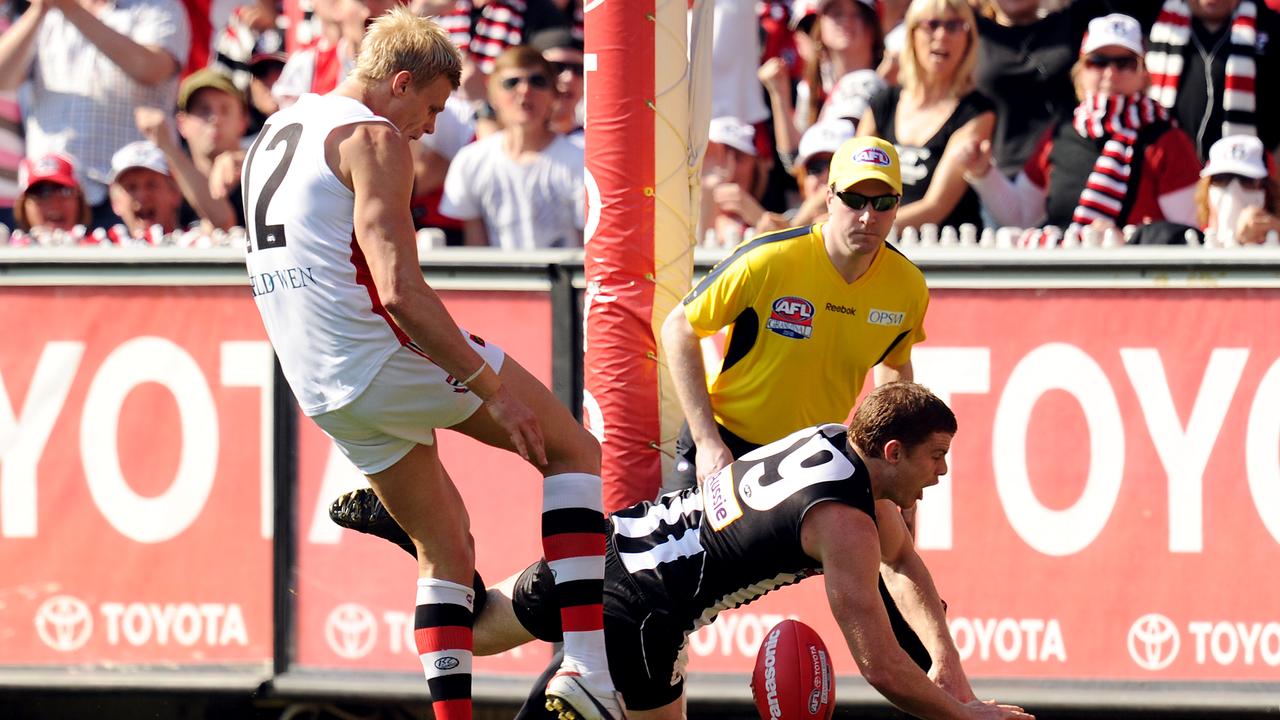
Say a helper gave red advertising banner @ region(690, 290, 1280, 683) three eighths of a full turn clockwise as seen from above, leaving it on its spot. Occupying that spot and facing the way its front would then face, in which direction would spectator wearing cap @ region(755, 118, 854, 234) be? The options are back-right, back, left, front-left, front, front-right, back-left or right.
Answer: front

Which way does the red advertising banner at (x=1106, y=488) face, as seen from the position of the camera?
facing the viewer

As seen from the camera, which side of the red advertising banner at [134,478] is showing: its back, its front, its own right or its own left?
front

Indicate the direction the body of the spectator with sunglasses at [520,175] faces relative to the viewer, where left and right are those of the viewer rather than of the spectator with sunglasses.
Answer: facing the viewer

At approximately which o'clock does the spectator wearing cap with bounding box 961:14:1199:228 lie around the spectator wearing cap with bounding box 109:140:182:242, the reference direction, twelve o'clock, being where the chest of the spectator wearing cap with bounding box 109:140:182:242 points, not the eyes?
the spectator wearing cap with bounding box 961:14:1199:228 is roughly at 10 o'clock from the spectator wearing cap with bounding box 109:140:182:242.

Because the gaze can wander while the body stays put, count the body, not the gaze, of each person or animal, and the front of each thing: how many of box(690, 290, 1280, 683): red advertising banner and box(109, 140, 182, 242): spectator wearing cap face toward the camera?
2

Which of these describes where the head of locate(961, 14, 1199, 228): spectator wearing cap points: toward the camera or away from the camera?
toward the camera

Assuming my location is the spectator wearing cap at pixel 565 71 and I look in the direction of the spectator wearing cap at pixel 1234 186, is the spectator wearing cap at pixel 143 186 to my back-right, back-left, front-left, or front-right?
back-right

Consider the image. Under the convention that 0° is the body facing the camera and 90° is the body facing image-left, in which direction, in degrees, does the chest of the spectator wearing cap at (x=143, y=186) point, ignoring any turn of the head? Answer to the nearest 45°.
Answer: approximately 0°
